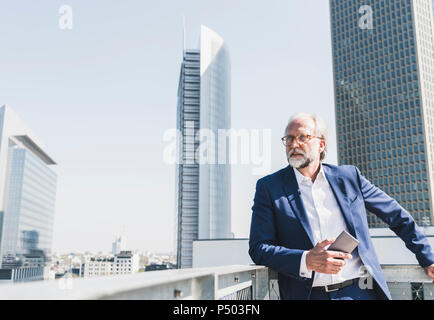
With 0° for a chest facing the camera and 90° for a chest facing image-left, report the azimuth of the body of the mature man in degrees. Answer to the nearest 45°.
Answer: approximately 0°
